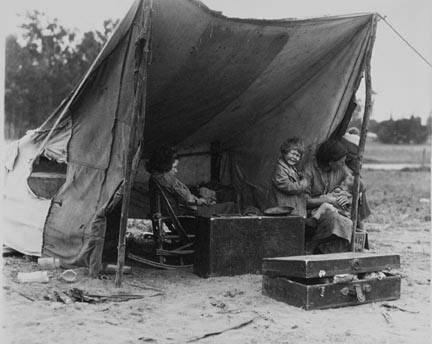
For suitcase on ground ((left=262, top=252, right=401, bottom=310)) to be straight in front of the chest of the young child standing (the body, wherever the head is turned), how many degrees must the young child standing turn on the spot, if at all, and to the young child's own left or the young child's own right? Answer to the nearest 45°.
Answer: approximately 45° to the young child's own right

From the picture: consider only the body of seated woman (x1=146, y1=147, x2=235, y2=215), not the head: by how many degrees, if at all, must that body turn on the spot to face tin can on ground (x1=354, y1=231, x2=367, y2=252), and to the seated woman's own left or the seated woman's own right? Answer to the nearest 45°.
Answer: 0° — they already face it

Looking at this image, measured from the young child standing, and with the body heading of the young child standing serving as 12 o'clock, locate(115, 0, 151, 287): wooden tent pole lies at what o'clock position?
The wooden tent pole is roughly at 3 o'clock from the young child standing.

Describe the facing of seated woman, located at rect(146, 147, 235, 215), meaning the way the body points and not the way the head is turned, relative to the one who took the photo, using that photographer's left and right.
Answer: facing to the right of the viewer

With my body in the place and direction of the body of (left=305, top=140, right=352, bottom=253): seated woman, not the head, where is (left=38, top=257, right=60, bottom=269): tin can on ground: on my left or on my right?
on my right

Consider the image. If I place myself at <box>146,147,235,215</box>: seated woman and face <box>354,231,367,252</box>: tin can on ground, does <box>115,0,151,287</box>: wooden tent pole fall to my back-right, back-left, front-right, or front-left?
back-right

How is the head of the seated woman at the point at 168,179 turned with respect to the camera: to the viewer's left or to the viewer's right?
to the viewer's right

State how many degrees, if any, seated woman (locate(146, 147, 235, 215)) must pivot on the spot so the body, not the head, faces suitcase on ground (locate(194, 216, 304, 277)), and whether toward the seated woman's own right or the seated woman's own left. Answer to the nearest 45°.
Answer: approximately 45° to the seated woman's own right

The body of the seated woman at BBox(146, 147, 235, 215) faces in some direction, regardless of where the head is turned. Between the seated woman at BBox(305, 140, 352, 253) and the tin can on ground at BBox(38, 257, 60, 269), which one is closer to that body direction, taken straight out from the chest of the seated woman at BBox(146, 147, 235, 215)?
the seated woman

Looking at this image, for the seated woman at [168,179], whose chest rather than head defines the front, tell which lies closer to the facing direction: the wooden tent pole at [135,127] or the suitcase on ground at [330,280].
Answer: the suitcase on ground

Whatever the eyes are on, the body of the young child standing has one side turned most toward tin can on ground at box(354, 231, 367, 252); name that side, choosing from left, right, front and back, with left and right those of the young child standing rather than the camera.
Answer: left

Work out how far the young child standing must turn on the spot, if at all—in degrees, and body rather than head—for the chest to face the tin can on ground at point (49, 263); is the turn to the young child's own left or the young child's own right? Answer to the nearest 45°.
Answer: approximately 135° to the young child's own right
